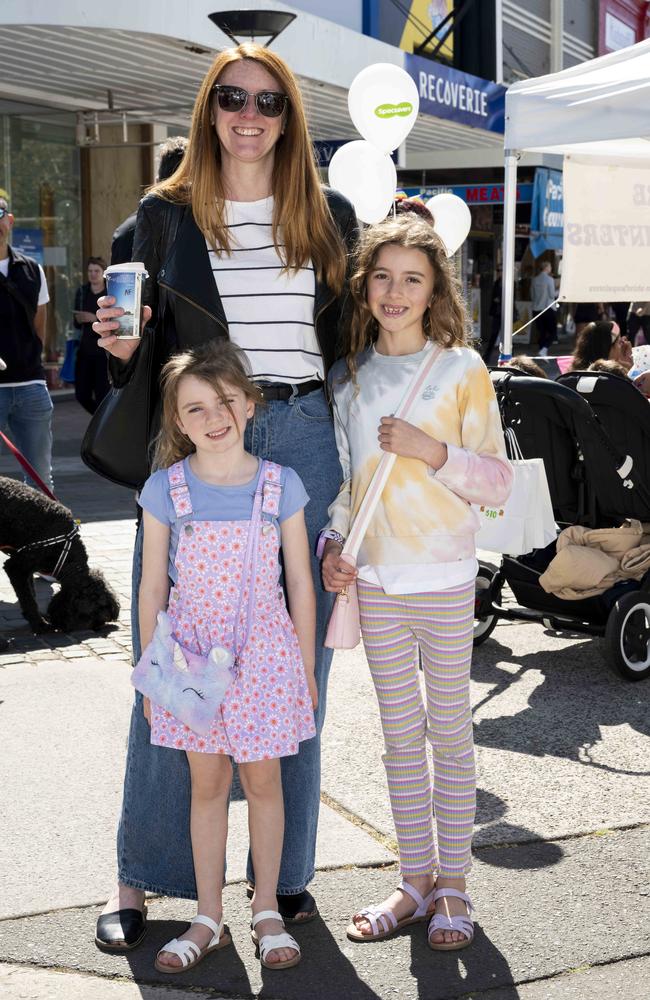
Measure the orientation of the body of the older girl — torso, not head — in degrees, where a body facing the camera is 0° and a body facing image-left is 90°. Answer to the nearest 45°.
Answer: approximately 0°

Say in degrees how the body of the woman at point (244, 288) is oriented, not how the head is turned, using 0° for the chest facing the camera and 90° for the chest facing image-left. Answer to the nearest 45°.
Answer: approximately 0°

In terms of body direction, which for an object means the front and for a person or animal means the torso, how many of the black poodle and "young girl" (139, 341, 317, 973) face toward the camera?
1
